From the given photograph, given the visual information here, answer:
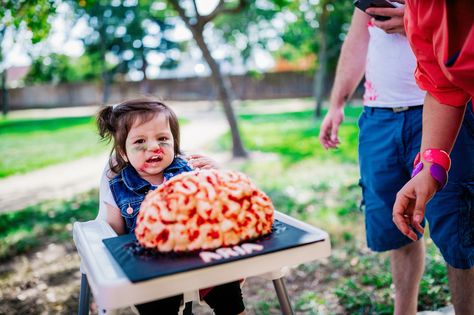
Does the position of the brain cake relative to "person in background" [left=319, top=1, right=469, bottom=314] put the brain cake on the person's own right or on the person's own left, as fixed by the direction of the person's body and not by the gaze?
on the person's own right

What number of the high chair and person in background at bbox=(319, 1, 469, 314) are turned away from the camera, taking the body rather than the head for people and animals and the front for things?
0

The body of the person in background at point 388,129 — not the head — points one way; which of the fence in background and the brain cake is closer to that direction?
the brain cake

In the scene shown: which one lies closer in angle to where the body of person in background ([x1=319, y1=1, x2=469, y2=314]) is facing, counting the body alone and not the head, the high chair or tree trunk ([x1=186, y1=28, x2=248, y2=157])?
the high chair

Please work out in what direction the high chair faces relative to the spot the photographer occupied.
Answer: facing the viewer and to the right of the viewer

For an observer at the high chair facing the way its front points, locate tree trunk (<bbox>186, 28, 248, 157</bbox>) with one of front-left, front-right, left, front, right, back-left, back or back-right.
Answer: back-left
